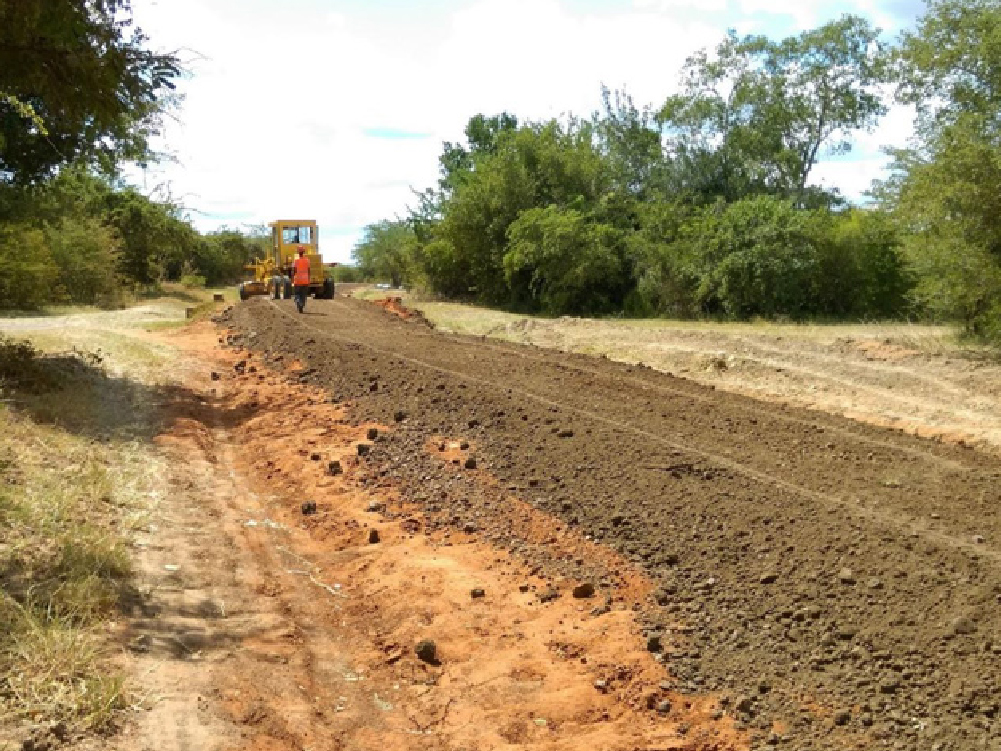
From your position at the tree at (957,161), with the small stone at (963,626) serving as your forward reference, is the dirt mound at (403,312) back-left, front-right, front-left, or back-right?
back-right

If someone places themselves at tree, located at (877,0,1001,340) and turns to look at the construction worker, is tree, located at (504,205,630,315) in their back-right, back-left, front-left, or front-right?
front-right

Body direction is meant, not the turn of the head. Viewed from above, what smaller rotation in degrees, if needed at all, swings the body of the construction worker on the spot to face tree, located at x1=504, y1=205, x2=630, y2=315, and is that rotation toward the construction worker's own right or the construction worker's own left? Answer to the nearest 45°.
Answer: approximately 90° to the construction worker's own right

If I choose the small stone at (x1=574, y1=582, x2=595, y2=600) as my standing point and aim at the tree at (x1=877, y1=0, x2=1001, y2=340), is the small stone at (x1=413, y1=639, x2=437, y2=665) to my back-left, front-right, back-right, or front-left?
back-left

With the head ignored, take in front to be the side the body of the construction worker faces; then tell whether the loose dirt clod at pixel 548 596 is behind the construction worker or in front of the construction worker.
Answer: behind

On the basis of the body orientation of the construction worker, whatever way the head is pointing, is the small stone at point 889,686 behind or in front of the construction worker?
behind

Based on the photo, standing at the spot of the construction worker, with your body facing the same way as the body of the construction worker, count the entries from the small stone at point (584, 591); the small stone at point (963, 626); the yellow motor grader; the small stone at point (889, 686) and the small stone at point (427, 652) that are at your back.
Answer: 4

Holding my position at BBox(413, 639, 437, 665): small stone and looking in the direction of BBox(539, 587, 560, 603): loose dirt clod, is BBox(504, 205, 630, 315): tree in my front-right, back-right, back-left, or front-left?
front-left

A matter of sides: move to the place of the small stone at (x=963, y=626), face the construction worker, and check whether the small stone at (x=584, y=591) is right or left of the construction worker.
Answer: left

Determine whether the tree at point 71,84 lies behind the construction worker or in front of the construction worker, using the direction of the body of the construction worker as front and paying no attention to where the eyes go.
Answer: behind

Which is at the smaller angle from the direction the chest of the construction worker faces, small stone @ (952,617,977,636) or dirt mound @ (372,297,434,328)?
the dirt mound

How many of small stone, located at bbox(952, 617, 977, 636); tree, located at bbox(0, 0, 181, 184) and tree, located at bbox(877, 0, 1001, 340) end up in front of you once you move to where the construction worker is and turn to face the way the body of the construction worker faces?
0

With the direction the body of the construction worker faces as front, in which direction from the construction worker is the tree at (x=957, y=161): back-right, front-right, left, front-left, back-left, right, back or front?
back-right

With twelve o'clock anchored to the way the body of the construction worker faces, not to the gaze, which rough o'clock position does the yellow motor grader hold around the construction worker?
The yellow motor grader is roughly at 12 o'clock from the construction worker.

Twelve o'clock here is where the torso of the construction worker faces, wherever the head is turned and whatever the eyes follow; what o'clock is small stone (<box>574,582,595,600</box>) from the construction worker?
The small stone is roughly at 6 o'clock from the construction worker.

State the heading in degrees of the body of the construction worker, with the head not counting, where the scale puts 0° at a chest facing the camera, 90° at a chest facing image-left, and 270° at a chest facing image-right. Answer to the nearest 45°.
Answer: approximately 180°

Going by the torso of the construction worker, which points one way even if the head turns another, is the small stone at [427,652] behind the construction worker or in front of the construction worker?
behind

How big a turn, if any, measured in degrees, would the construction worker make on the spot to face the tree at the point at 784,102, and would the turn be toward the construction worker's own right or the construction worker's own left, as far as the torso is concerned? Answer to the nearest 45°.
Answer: approximately 45° to the construction worker's own right

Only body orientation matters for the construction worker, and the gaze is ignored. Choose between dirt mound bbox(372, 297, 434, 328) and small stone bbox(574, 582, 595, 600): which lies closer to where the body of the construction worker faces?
the dirt mound
